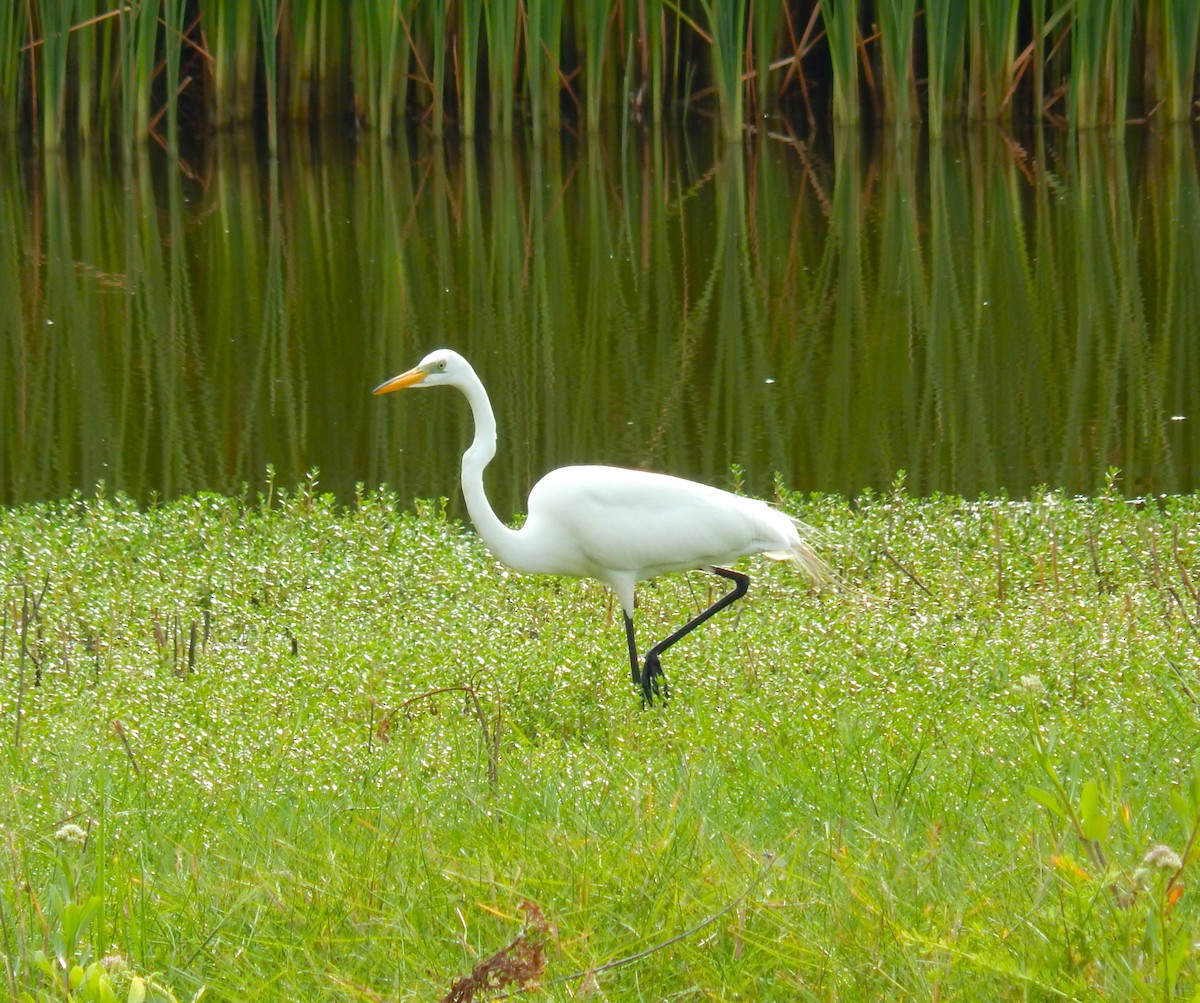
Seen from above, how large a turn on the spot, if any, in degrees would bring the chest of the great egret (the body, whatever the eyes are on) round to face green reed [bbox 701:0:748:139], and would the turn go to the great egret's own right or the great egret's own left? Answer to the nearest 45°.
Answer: approximately 90° to the great egret's own right

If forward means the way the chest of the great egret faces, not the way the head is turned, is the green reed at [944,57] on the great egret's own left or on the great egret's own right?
on the great egret's own right

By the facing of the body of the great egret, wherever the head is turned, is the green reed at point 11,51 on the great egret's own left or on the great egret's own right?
on the great egret's own right

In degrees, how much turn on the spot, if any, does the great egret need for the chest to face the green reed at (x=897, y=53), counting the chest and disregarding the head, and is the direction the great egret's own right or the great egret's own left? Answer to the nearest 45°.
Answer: approximately 90° to the great egret's own right

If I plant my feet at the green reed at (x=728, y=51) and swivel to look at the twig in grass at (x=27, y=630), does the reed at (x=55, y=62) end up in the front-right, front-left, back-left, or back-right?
front-right

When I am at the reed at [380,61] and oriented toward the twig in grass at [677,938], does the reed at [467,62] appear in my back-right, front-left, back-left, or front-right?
front-left

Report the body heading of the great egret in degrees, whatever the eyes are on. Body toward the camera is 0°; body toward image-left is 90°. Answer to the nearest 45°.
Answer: approximately 90°

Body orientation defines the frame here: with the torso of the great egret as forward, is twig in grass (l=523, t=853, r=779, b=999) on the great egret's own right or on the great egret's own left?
on the great egret's own left

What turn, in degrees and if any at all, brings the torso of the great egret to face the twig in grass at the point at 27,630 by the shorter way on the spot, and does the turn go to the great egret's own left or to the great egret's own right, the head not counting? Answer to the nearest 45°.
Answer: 0° — it already faces it

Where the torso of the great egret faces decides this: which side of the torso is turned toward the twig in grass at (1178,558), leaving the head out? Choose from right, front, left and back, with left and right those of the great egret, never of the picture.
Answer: back

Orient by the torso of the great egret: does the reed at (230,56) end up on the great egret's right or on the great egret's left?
on the great egret's right

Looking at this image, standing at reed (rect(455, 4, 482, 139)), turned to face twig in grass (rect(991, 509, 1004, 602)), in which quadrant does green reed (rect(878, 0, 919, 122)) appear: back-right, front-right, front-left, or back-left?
front-left

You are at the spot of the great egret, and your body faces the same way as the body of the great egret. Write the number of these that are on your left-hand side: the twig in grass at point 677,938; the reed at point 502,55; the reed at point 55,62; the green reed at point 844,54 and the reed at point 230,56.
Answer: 1

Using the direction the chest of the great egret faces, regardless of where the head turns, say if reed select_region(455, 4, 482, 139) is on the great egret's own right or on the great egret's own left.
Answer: on the great egret's own right

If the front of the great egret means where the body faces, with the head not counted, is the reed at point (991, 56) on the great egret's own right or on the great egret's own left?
on the great egret's own right

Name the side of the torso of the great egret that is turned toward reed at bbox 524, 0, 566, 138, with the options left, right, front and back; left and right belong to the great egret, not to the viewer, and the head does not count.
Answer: right

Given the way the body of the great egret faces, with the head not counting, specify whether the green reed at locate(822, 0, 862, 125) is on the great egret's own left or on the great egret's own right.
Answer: on the great egret's own right

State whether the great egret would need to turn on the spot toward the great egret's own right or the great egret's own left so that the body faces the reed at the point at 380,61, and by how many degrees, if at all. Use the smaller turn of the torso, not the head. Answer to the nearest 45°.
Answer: approximately 90° to the great egret's own right
